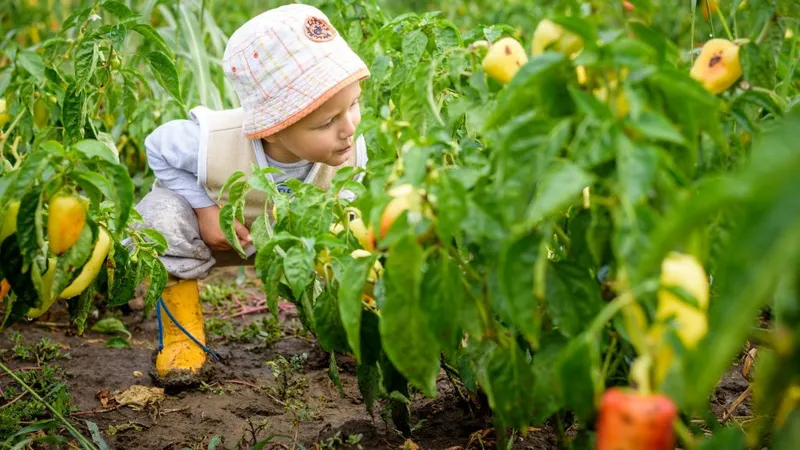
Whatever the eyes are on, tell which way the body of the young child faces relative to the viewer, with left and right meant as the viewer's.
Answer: facing the viewer and to the right of the viewer

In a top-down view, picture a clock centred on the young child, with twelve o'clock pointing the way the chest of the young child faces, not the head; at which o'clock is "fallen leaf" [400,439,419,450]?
The fallen leaf is roughly at 1 o'clock from the young child.

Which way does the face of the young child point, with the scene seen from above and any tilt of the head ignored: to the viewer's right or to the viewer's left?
to the viewer's right

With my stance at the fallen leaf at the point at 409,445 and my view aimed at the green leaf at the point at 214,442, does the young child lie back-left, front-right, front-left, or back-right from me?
front-right

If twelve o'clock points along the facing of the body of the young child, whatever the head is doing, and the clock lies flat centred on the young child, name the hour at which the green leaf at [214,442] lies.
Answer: The green leaf is roughly at 2 o'clock from the young child.

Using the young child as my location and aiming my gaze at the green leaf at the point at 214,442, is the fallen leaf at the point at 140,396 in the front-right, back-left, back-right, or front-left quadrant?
front-right
